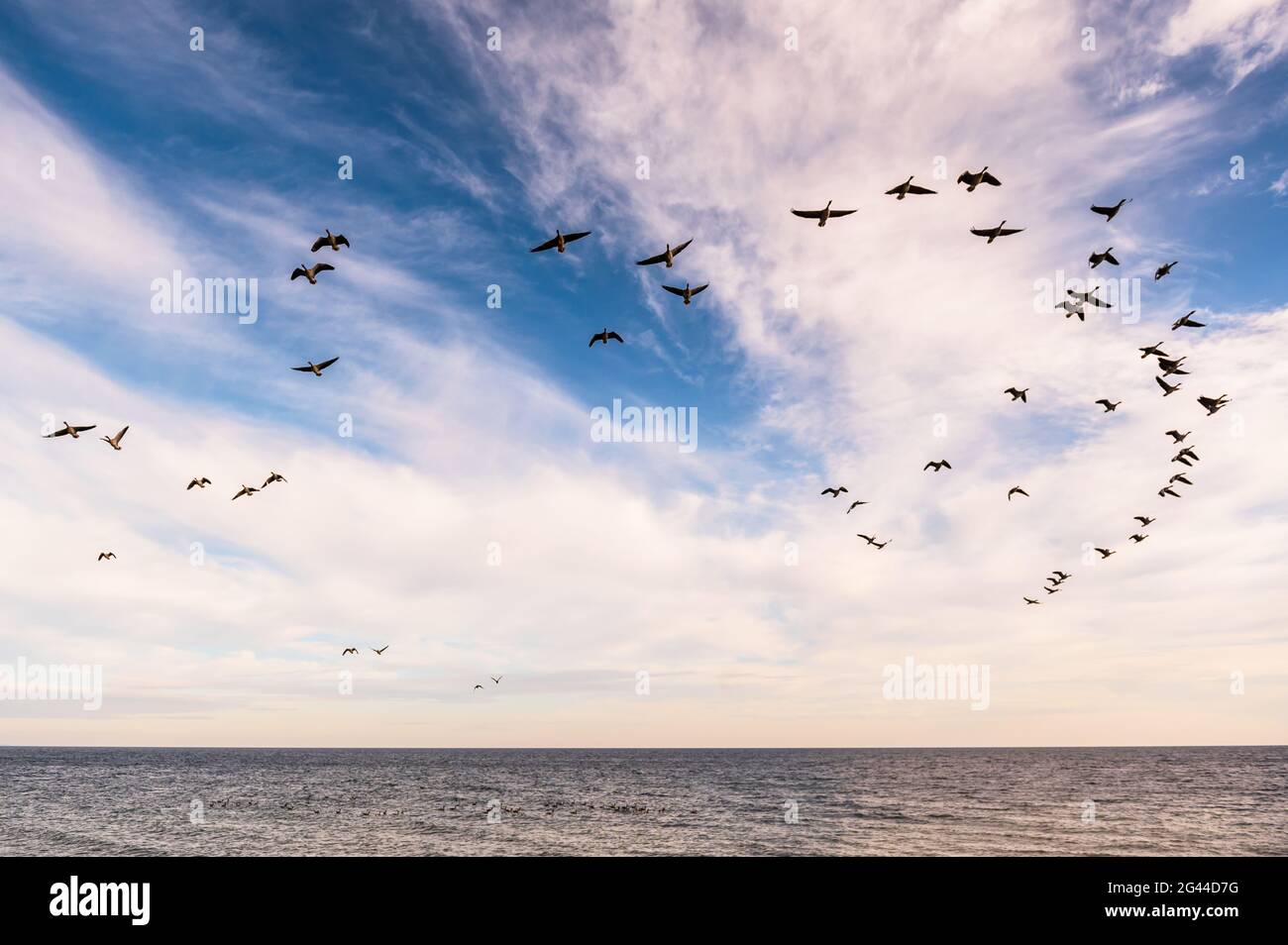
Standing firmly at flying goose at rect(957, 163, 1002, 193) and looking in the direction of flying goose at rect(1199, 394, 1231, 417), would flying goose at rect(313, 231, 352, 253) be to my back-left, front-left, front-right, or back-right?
back-left

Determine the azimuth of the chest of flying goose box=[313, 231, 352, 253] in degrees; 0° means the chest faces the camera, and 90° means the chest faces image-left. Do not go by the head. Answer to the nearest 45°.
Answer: approximately 45°

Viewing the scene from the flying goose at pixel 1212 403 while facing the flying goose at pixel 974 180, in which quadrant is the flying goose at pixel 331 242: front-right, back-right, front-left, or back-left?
front-right

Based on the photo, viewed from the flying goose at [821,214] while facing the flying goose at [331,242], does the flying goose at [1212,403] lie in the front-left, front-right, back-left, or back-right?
back-right

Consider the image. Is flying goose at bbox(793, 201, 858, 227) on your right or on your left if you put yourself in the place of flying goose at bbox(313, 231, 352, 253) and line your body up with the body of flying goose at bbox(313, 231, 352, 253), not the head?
on your left

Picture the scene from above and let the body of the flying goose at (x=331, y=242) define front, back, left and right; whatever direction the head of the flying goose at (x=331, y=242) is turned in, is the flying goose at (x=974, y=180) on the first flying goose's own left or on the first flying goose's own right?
on the first flying goose's own left

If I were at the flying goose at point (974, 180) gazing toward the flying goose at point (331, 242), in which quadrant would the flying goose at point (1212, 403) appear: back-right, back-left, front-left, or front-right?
back-right
